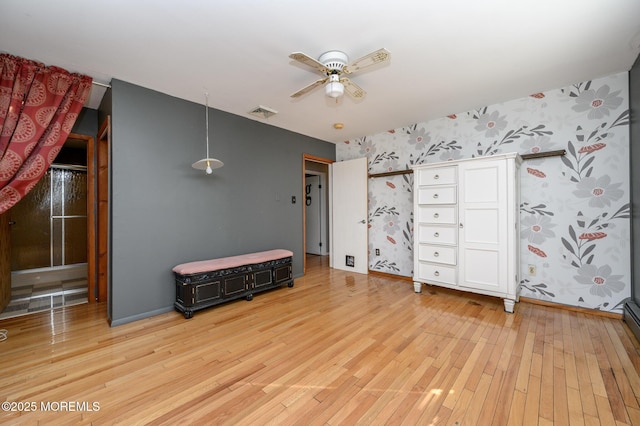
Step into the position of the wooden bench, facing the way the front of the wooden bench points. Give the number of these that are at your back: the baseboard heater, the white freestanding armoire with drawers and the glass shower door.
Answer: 1

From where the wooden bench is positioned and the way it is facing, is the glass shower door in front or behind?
behind

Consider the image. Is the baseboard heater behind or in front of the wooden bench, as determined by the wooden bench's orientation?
in front

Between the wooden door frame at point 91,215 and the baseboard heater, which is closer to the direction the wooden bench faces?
the baseboard heater

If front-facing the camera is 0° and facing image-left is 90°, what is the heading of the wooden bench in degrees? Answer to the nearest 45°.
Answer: approximately 315°

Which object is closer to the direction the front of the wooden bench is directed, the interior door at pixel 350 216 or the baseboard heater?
the baseboard heater

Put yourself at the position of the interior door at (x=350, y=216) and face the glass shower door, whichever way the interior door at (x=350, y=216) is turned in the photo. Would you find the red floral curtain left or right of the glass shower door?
left

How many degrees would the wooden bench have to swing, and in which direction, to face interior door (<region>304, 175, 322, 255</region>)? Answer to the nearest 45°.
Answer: approximately 90° to its left

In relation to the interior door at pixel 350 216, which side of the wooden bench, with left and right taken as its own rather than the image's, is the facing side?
left

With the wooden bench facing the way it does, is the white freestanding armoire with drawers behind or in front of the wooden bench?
in front
